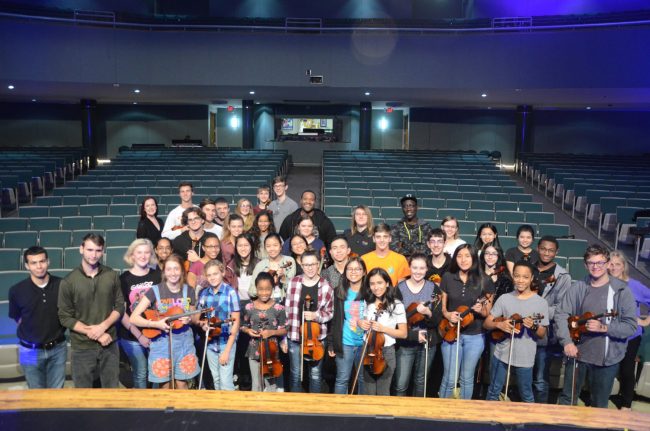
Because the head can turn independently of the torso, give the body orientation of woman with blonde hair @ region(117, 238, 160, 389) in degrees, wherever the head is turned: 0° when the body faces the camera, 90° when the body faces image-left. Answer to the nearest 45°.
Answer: approximately 315°

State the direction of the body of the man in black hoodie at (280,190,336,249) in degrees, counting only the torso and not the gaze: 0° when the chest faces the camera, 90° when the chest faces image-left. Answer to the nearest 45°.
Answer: approximately 0°

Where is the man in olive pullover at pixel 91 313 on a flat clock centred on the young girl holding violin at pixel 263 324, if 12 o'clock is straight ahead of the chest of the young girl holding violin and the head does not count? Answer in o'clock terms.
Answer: The man in olive pullover is roughly at 3 o'clock from the young girl holding violin.

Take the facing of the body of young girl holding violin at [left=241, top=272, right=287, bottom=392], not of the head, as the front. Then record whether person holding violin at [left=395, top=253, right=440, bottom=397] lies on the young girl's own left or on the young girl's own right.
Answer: on the young girl's own left

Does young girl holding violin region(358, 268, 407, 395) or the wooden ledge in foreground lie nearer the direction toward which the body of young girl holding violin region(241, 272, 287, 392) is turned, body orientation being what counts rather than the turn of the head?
the wooden ledge in foreground

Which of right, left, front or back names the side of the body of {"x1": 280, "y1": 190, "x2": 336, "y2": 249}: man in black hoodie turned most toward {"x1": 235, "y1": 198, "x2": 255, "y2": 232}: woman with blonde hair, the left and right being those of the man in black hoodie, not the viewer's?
right
